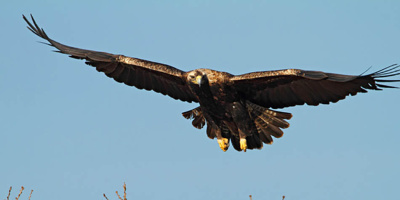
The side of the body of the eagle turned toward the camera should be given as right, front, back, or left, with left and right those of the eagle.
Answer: front
